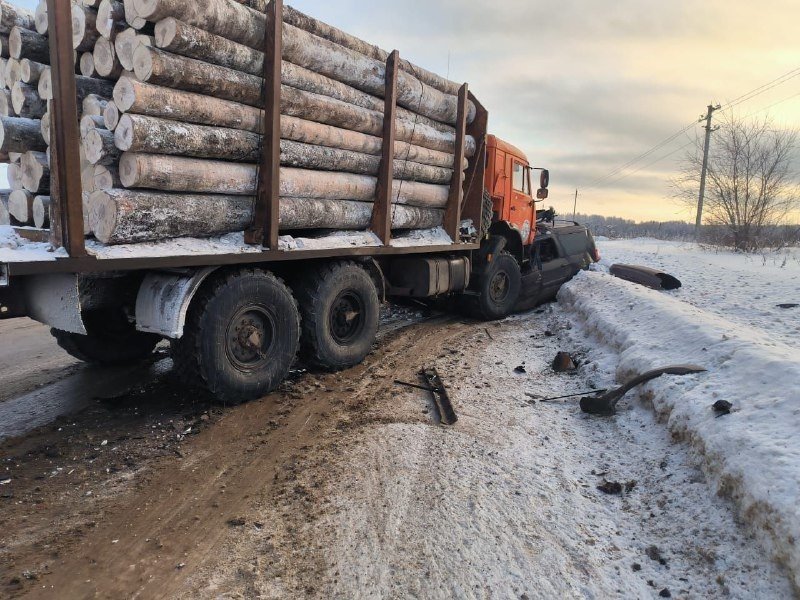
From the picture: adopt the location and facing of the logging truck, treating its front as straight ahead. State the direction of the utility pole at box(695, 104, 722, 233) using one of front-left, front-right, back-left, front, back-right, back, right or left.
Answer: front

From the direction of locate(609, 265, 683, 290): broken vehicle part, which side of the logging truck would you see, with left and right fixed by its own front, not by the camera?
front

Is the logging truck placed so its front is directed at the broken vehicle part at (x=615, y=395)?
no

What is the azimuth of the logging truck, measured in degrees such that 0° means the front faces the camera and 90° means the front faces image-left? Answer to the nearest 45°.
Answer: approximately 225°
